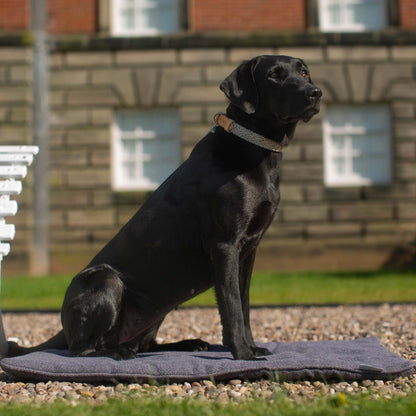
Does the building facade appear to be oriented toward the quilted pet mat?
yes

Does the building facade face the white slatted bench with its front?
yes

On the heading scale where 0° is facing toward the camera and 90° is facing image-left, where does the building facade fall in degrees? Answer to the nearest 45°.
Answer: approximately 0°
